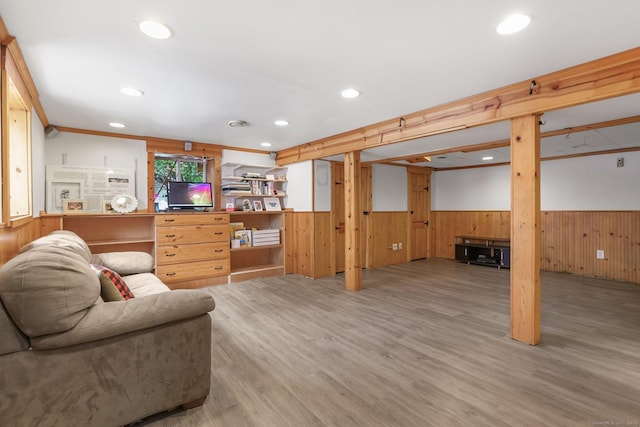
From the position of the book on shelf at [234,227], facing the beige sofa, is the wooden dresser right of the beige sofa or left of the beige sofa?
right

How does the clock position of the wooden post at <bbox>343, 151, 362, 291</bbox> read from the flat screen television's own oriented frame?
The wooden post is roughly at 10 o'clock from the flat screen television.

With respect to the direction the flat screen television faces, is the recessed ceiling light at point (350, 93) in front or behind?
in front

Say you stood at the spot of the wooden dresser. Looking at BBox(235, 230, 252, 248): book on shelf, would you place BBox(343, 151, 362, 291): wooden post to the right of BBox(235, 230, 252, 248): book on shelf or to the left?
right

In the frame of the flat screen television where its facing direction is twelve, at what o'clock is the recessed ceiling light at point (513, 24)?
The recessed ceiling light is roughly at 11 o'clock from the flat screen television.

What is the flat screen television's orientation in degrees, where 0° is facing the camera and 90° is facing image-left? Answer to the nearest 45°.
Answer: approximately 0°

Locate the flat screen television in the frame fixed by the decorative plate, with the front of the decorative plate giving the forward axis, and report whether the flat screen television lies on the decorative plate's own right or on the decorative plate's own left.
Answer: on the decorative plate's own left

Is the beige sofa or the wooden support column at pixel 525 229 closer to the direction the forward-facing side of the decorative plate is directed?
the beige sofa

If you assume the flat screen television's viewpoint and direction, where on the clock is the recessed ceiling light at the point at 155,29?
The recessed ceiling light is roughly at 12 o'clock from the flat screen television.

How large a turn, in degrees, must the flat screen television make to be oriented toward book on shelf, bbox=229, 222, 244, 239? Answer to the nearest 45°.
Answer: approximately 90° to its left

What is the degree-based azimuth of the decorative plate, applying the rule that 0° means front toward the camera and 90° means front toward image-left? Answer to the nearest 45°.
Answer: approximately 0°

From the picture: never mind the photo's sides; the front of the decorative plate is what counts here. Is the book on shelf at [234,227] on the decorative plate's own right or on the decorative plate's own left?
on the decorative plate's own left

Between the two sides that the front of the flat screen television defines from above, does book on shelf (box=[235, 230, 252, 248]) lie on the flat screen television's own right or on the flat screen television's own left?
on the flat screen television's own left

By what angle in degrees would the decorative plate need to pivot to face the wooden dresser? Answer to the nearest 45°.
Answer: approximately 90° to its left
